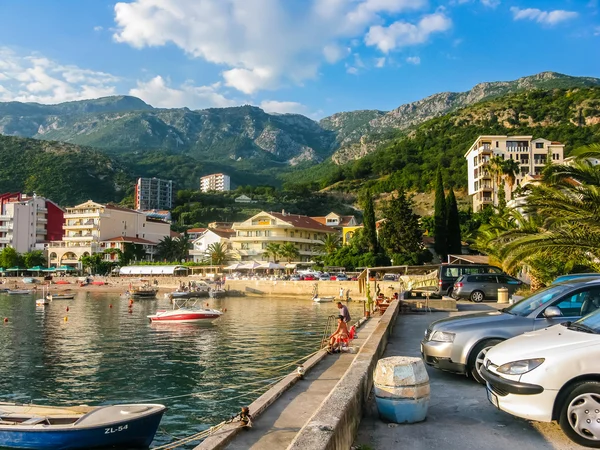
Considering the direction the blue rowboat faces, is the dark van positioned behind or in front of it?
in front

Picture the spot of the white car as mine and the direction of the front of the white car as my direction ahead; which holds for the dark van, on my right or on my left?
on my right

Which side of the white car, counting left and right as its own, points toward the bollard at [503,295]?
right

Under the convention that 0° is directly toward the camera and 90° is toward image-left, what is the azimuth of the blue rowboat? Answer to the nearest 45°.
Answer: approximately 270°

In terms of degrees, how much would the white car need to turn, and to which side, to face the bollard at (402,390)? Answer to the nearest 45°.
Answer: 0° — it already faces it

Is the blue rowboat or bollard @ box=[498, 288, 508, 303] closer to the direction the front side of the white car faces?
the blue rowboat

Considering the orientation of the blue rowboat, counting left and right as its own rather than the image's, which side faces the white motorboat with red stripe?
left

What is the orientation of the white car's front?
to the viewer's left
